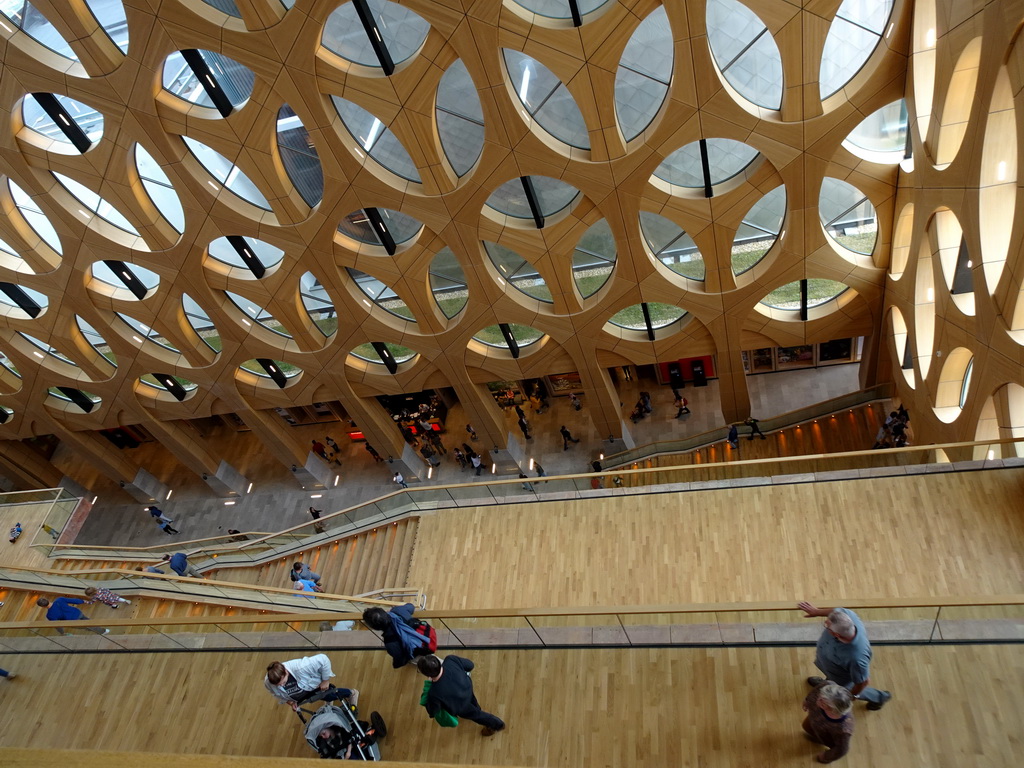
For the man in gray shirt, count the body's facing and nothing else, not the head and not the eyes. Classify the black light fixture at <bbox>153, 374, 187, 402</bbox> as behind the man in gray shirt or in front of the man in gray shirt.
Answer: in front

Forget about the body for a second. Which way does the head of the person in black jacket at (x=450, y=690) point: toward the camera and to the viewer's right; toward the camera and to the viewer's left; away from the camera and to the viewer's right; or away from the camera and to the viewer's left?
away from the camera and to the viewer's left

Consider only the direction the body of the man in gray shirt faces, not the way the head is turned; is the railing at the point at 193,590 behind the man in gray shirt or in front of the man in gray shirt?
in front

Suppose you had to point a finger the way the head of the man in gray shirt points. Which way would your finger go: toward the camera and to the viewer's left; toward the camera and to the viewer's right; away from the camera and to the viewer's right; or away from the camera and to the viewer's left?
away from the camera and to the viewer's left

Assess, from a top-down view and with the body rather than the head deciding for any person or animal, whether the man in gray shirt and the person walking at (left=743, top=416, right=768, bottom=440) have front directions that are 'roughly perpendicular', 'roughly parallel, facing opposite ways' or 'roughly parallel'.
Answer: roughly parallel

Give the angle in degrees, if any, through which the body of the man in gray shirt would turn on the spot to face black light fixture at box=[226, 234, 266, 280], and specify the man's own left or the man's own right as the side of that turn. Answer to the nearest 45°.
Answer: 0° — they already face it

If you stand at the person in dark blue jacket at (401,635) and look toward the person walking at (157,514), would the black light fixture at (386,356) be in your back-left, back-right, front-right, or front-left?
front-right
